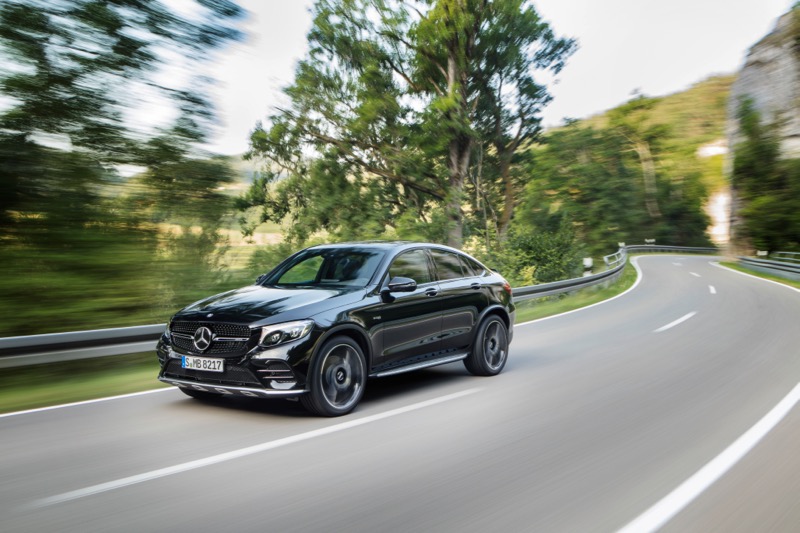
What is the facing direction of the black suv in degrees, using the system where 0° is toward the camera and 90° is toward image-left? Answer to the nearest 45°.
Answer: approximately 45°

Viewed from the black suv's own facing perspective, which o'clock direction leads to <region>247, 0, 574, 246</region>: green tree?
The green tree is roughly at 5 o'clock from the black suv.

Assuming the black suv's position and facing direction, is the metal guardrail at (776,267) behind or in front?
behind

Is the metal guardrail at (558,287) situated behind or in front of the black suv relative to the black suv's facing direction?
behind

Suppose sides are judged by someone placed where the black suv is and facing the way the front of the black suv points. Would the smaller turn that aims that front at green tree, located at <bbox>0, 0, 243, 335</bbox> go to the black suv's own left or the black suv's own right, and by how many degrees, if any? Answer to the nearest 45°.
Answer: approximately 90° to the black suv's own right
